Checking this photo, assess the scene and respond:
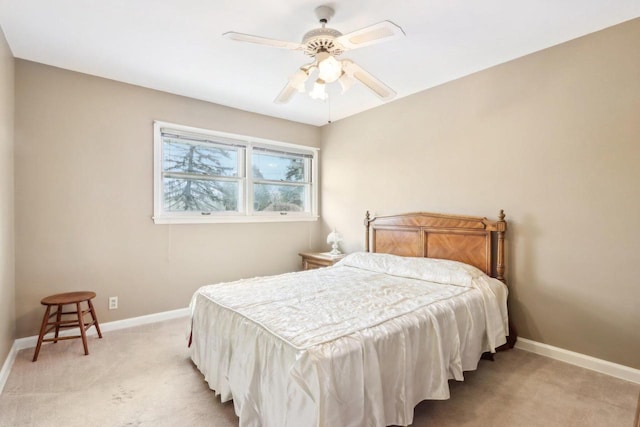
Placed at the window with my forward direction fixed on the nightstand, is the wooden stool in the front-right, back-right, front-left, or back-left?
back-right

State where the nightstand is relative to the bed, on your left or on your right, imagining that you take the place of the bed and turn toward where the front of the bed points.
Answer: on your right

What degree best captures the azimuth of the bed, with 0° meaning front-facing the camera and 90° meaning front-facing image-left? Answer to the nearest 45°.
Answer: approximately 45°

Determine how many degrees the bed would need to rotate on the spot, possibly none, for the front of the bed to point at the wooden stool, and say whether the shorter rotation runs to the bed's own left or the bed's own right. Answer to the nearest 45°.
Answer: approximately 45° to the bed's own right

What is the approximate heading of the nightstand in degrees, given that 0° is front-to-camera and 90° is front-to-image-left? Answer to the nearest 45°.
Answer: approximately 45°

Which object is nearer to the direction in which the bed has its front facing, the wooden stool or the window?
the wooden stool

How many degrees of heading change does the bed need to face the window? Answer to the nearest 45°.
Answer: approximately 90° to its right
